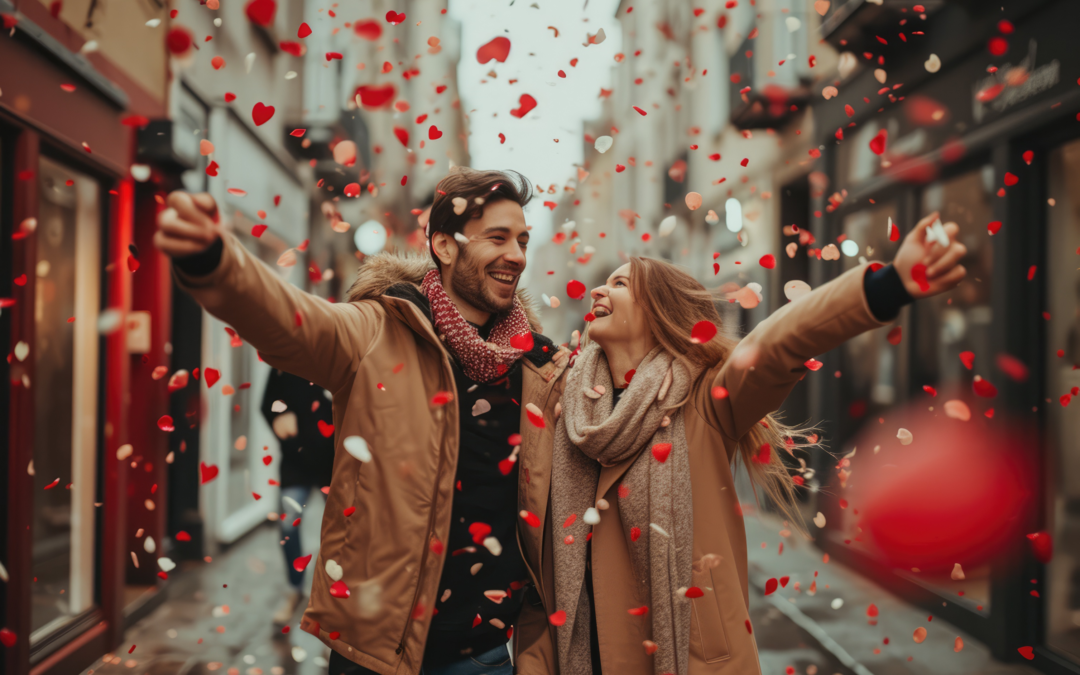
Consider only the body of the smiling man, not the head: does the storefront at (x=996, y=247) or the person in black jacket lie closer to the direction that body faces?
the storefront

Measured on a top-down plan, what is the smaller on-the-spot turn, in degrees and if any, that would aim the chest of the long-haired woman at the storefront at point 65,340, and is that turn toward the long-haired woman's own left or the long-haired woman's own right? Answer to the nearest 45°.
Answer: approximately 45° to the long-haired woman's own right

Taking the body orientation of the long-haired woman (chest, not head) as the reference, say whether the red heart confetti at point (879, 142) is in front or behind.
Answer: behind

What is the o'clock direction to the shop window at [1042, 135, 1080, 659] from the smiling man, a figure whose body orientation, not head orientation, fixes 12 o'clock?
The shop window is roughly at 10 o'clock from the smiling man.

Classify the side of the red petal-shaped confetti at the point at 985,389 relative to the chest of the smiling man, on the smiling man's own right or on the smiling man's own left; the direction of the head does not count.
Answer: on the smiling man's own left

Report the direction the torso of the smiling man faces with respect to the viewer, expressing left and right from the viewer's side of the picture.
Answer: facing the viewer and to the right of the viewer

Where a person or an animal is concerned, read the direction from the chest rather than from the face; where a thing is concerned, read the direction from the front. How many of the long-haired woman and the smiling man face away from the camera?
0

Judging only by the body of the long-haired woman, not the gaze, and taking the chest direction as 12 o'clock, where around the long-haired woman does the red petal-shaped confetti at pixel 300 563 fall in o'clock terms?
The red petal-shaped confetti is roughly at 1 o'clock from the long-haired woman.

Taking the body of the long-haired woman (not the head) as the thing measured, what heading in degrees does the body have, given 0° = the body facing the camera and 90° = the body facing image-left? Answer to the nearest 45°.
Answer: approximately 45°
